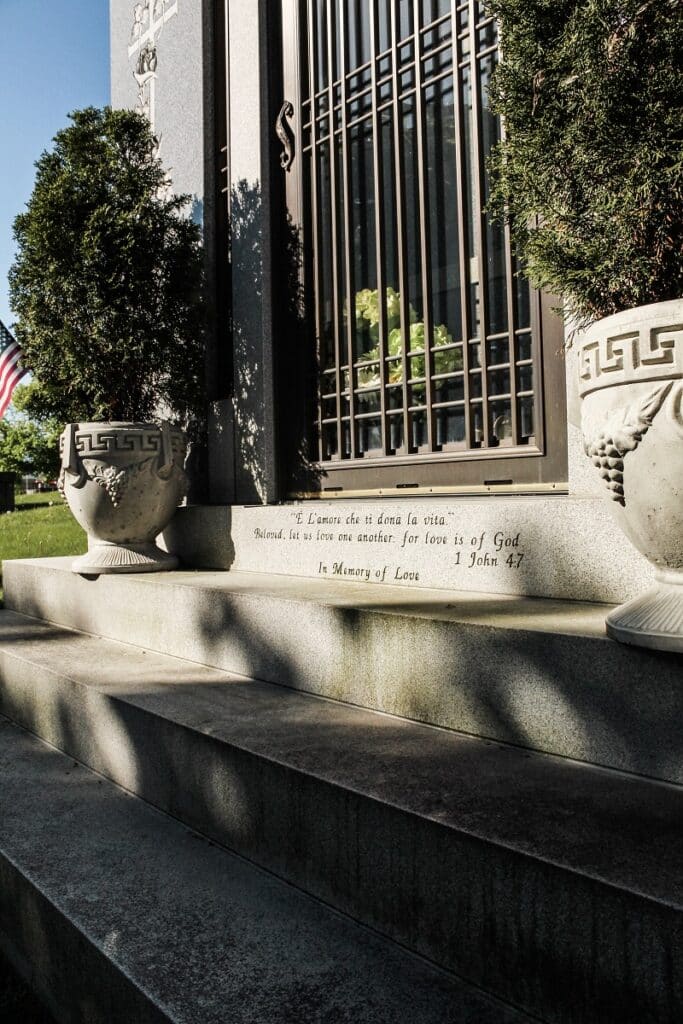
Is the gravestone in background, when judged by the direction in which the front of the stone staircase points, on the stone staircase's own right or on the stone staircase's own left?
on the stone staircase's own right

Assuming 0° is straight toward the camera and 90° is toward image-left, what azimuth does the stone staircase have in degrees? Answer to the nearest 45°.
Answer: approximately 45°

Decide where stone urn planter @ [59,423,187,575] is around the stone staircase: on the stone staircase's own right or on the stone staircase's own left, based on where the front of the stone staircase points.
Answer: on the stone staircase's own right

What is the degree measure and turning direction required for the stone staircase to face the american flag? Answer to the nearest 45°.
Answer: approximately 90° to its right
